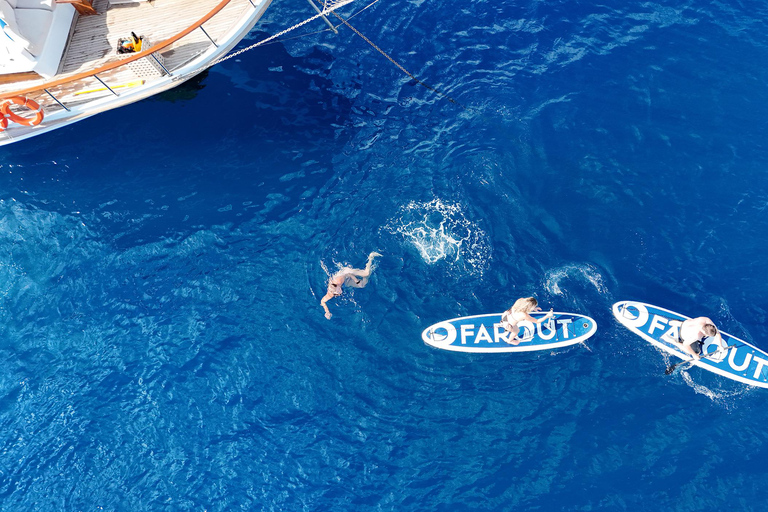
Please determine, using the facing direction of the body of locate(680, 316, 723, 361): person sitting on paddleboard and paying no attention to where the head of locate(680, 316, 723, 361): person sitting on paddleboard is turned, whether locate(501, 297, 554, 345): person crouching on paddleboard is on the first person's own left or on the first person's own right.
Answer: on the first person's own right

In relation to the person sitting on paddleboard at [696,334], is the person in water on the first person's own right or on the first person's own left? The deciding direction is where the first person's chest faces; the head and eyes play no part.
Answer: on the first person's own right
